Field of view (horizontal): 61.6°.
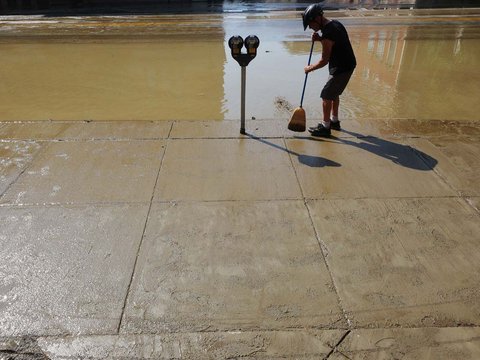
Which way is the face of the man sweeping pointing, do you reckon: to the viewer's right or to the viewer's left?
to the viewer's left

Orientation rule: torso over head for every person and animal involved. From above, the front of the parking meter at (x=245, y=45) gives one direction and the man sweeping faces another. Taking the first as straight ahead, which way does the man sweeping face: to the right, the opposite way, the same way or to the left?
to the right

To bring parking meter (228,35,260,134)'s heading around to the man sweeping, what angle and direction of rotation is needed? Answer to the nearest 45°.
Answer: approximately 90° to its left

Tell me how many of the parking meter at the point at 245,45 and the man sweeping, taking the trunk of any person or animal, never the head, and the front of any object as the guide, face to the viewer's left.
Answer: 1

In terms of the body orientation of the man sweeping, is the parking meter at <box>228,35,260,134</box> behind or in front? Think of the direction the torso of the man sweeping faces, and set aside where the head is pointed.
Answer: in front

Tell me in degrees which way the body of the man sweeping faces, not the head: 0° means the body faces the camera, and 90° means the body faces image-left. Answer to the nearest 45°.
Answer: approximately 90°
